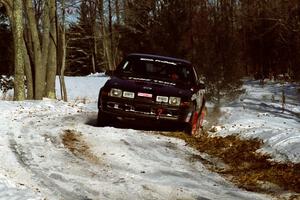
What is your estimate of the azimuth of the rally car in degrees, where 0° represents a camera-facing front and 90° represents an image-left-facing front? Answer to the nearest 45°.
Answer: approximately 0°
